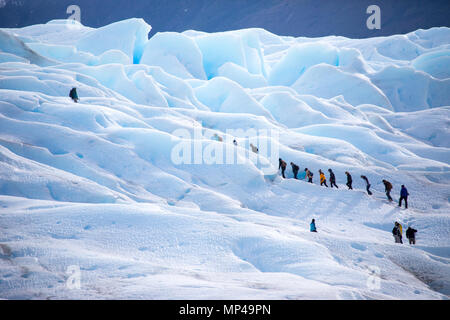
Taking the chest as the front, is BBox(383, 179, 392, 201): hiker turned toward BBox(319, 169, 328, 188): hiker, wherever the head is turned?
yes

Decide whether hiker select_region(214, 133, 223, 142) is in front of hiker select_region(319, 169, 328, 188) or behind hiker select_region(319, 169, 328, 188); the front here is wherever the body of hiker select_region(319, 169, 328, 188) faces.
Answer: in front

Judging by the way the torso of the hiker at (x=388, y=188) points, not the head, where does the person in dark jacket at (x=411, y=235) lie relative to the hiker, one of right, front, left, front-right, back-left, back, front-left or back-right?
left

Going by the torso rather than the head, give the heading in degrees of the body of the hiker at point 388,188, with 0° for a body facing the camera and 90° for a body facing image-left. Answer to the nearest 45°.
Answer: approximately 90°

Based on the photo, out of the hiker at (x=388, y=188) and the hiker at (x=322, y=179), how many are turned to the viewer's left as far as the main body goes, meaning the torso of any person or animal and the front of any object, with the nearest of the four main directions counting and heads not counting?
2

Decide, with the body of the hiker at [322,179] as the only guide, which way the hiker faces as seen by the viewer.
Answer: to the viewer's left

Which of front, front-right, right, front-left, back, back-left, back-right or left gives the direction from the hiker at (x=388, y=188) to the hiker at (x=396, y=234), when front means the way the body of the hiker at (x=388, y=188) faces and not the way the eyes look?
left

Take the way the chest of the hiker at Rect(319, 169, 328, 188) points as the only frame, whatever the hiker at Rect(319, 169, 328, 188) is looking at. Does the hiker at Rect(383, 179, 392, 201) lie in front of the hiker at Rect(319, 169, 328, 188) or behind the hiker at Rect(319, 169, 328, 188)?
behind
